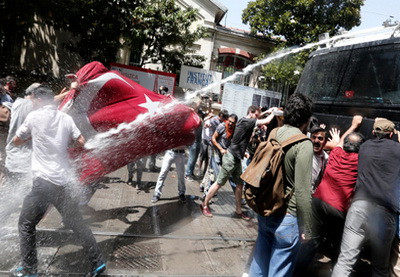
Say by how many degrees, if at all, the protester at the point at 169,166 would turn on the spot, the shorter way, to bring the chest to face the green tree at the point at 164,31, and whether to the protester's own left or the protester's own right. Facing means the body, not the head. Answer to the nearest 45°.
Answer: approximately 180°

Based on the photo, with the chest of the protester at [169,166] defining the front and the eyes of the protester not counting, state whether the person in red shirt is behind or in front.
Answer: in front

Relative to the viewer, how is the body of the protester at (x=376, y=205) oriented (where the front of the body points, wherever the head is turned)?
away from the camera

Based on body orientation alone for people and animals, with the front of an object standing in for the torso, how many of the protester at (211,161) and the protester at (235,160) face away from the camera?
0

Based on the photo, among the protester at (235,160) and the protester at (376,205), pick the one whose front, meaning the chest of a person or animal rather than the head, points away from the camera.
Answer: the protester at (376,205)

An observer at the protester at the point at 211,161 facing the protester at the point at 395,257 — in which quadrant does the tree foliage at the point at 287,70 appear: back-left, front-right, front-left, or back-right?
back-left
